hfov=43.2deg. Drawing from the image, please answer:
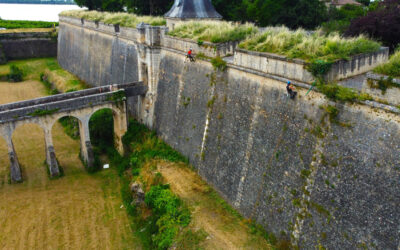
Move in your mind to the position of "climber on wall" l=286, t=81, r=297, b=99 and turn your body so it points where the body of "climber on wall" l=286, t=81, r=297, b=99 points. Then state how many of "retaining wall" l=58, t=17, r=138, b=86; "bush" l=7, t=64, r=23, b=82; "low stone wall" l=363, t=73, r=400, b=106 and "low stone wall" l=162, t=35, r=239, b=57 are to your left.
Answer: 3

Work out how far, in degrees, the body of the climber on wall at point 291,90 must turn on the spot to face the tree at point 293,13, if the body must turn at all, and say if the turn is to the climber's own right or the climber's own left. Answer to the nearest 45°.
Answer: approximately 45° to the climber's own left

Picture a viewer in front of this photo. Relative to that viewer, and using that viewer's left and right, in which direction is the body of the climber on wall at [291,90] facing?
facing away from the viewer and to the right of the viewer

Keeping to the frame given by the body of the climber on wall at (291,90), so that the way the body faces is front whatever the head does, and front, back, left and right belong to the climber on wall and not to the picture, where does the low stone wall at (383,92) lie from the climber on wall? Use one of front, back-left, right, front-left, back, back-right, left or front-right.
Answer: right

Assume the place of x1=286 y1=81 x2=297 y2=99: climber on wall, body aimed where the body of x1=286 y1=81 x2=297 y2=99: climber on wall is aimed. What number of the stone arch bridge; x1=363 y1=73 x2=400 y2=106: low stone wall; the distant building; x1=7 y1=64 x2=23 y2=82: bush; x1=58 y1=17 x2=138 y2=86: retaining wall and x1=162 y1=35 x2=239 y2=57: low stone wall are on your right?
1

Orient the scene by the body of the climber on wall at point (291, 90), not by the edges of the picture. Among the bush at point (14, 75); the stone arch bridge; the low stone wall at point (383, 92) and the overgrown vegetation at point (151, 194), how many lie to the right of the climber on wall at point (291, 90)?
1

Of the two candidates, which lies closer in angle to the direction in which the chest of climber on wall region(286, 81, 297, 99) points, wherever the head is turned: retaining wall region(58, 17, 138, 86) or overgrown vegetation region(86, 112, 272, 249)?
the retaining wall

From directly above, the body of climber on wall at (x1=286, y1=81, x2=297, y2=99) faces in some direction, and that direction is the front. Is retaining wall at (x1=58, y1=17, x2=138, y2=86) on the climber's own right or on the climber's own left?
on the climber's own left

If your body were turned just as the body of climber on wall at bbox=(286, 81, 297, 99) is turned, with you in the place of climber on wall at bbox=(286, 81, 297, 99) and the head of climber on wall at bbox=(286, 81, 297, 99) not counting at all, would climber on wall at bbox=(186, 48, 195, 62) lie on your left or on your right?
on your left

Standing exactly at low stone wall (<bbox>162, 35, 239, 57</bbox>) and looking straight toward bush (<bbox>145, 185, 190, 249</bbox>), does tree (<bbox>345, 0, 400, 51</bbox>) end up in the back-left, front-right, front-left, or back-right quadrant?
back-left

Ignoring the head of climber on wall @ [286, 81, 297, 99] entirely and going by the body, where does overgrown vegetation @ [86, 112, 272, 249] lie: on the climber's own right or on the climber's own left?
on the climber's own left

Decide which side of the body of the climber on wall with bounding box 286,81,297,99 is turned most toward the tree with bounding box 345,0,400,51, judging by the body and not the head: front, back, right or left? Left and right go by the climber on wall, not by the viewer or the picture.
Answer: front
